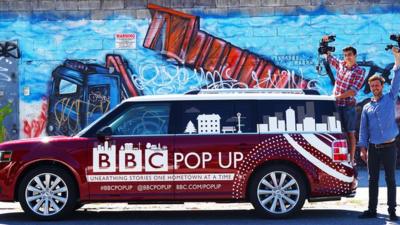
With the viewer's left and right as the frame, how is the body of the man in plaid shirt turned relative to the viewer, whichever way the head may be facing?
facing the viewer and to the left of the viewer

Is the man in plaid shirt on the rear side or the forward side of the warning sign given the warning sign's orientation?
on the forward side

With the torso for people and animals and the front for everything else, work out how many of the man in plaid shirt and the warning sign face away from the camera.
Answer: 0

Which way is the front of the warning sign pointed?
toward the camera

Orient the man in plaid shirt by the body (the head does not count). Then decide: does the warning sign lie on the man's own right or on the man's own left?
on the man's own right
